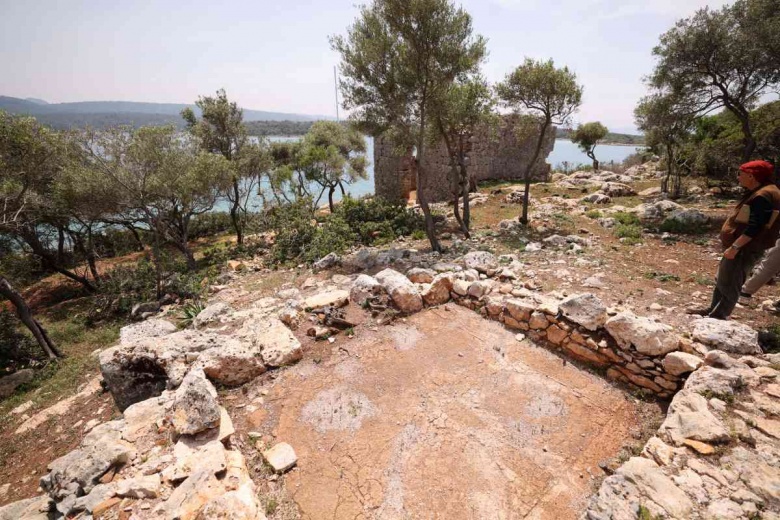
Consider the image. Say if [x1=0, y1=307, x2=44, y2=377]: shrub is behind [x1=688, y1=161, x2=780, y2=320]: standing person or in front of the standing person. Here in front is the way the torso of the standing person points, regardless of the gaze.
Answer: in front

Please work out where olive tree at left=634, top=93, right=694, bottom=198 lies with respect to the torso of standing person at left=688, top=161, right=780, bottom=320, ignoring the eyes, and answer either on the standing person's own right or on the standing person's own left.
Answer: on the standing person's own right

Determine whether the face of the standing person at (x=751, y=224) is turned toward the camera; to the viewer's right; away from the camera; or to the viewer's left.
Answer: to the viewer's left

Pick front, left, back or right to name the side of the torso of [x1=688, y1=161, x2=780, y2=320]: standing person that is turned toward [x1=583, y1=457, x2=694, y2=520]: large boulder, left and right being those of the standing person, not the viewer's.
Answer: left

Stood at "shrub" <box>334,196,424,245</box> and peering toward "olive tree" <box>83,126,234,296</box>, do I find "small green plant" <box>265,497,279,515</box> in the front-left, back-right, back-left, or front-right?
front-left

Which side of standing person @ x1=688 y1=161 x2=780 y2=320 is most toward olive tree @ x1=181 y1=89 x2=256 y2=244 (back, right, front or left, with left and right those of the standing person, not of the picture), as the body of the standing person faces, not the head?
front

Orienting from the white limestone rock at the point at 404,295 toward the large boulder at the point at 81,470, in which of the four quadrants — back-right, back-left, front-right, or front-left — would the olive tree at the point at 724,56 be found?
back-left

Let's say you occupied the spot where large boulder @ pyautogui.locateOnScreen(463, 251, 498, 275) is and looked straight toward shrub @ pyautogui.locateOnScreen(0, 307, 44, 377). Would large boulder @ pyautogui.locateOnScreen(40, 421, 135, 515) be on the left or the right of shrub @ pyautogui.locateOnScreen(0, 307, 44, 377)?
left

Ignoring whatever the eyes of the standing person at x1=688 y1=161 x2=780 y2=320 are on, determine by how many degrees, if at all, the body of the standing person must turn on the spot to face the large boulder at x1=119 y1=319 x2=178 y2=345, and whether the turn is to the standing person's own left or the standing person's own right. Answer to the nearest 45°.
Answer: approximately 45° to the standing person's own left

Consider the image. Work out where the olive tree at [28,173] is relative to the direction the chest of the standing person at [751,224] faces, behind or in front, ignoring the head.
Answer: in front

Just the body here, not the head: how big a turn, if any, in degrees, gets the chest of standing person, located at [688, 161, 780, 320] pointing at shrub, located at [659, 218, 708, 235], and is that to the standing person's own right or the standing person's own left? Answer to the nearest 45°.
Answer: approximately 90° to the standing person's own right

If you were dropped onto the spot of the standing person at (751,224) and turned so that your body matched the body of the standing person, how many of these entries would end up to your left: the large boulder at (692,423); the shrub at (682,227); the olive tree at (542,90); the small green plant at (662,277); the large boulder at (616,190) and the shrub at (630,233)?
1

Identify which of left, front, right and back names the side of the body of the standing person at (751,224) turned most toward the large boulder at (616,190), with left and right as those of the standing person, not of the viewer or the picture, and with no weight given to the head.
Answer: right

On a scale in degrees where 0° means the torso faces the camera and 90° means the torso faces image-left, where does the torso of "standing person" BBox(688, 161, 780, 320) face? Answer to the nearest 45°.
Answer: approximately 90°

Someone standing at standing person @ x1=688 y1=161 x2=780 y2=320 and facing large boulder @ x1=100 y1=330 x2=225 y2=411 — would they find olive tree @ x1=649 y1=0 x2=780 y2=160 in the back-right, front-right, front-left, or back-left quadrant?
back-right
